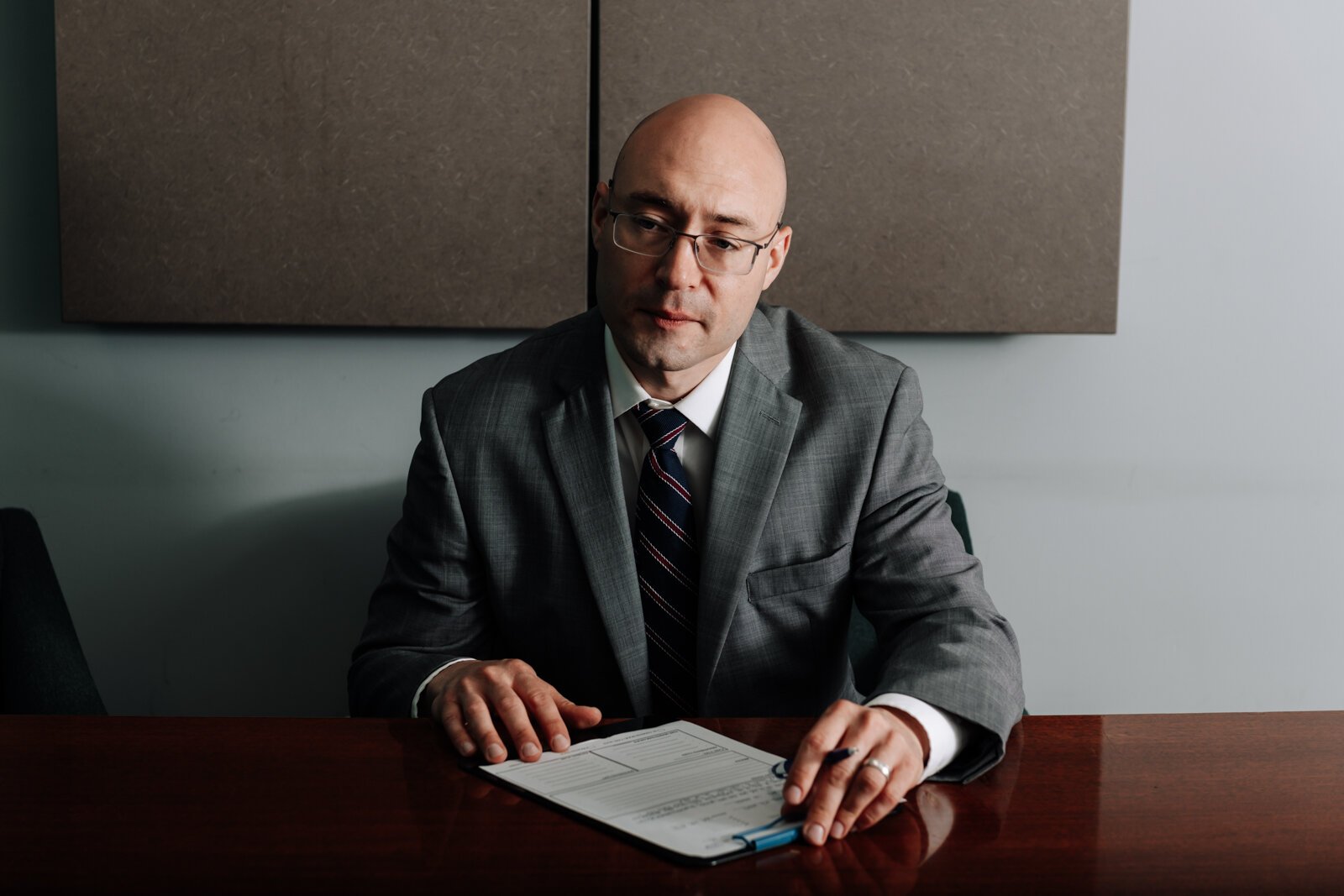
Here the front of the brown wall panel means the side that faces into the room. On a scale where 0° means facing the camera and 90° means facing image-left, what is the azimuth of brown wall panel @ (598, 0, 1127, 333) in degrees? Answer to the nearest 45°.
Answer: approximately 0°

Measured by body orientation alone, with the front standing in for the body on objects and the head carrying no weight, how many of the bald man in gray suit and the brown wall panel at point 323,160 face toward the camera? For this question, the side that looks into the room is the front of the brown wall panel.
2

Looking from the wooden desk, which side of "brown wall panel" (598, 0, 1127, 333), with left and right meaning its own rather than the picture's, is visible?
front

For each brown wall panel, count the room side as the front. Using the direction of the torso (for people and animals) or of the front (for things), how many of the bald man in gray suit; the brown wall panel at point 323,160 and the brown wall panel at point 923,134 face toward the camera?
3

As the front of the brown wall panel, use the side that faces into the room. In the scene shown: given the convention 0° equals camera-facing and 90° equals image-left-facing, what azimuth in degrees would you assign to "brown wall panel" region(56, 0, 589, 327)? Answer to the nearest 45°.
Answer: approximately 0°
